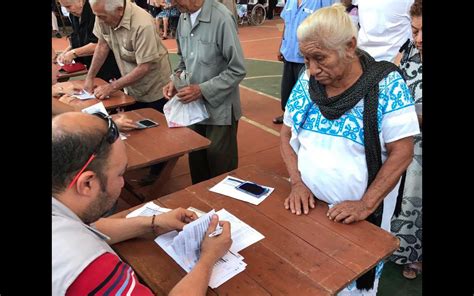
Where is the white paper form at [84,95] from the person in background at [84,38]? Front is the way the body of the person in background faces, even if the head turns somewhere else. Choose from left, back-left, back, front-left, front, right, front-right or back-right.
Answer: front-left

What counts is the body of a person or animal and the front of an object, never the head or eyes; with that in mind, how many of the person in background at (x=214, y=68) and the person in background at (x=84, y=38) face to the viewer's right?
0

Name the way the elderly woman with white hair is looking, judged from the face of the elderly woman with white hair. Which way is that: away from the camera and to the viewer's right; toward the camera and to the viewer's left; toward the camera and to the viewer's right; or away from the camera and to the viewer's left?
toward the camera and to the viewer's left

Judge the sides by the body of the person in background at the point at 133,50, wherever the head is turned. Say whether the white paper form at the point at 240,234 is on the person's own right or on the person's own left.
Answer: on the person's own left

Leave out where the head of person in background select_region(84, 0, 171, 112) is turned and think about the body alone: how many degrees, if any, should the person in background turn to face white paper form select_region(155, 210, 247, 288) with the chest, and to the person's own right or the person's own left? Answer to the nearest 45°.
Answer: approximately 45° to the person's own left

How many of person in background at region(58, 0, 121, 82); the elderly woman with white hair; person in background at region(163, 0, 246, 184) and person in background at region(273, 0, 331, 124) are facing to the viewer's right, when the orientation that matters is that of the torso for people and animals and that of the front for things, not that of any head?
0

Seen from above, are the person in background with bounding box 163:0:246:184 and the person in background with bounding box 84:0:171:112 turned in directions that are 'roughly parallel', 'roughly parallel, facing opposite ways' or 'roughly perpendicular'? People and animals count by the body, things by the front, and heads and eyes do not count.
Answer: roughly parallel

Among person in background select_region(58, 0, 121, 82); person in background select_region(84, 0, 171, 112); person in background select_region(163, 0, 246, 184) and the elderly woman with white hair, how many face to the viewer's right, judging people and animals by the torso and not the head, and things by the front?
0

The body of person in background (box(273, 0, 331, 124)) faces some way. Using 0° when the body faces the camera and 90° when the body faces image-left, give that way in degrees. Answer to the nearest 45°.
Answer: approximately 45°

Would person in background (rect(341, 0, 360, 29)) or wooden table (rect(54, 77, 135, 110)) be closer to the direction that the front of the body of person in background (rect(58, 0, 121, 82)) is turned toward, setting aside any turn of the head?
the wooden table

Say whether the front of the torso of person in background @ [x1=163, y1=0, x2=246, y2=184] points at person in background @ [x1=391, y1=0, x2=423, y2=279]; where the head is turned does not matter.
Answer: no

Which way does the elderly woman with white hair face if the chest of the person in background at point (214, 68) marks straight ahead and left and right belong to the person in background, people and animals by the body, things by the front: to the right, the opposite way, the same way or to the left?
the same way

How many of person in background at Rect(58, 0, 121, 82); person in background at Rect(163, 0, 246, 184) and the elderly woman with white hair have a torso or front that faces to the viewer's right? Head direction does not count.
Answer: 0

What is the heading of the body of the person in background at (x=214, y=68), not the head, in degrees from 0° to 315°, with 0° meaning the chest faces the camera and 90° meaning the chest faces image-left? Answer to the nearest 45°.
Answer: approximately 45°

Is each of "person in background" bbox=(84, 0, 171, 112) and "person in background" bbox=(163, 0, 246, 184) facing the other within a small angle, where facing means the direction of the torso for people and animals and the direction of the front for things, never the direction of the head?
no
